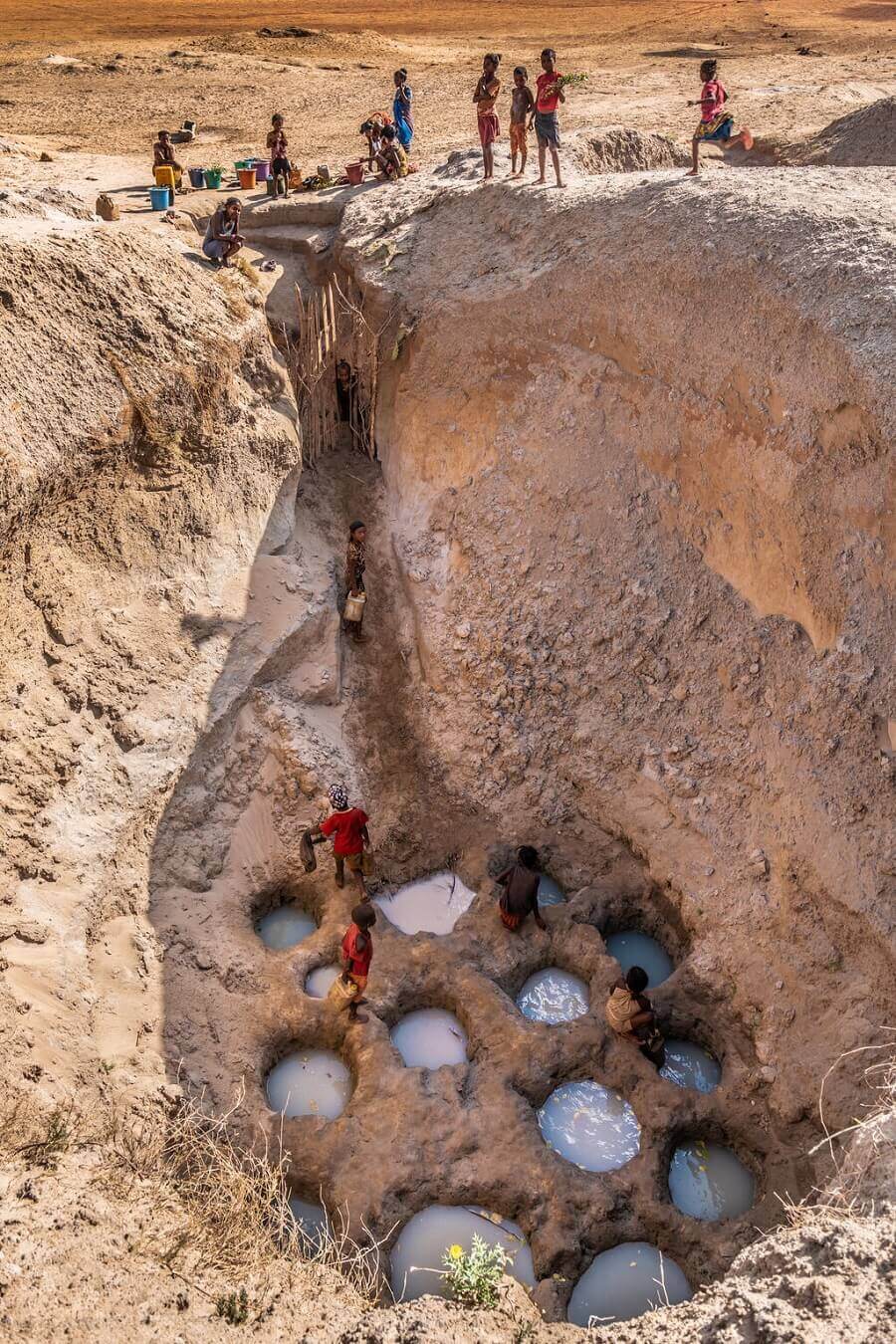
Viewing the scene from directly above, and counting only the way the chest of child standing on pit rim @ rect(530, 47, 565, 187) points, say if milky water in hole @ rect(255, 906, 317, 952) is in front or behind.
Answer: in front

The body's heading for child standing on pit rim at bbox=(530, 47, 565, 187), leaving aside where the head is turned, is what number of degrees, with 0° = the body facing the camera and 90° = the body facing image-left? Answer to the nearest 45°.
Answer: approximately 0°

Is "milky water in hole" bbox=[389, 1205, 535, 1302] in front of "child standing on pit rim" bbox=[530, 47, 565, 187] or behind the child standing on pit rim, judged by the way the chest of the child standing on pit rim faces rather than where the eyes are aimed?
in front
